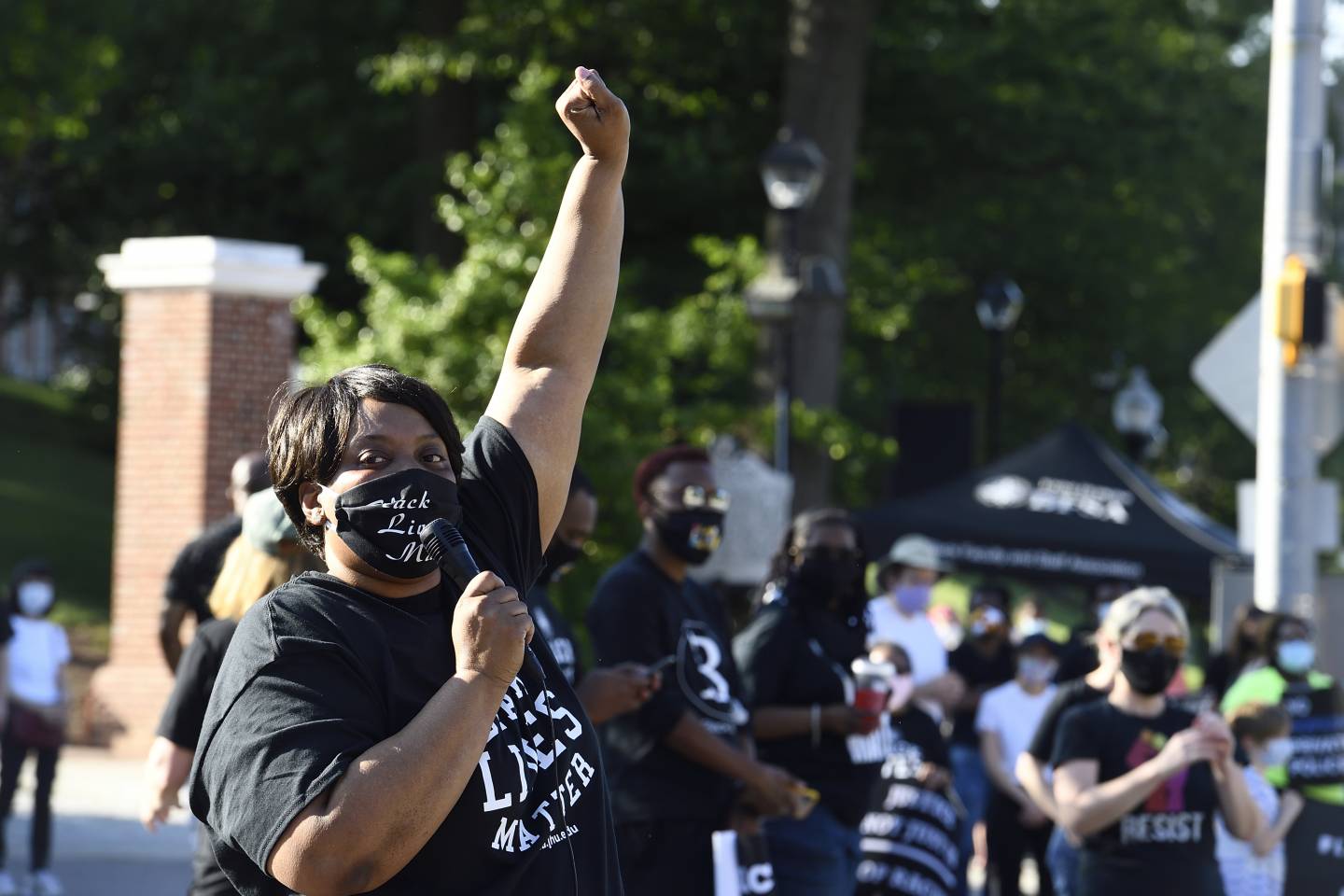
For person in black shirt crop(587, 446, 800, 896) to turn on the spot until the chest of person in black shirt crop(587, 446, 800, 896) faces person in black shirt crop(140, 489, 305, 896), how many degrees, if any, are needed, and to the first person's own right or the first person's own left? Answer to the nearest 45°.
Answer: approximately 90° to the first person's own right

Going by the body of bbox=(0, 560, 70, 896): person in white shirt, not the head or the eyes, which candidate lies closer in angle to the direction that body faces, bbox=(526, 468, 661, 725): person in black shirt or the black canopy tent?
the person in black shirt

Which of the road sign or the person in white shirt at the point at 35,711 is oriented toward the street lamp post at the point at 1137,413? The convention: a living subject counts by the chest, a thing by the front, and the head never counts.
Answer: the road sign

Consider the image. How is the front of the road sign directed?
away from the camera

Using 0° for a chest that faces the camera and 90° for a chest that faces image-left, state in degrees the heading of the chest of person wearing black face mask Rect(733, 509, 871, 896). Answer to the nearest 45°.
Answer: approximately 315°
